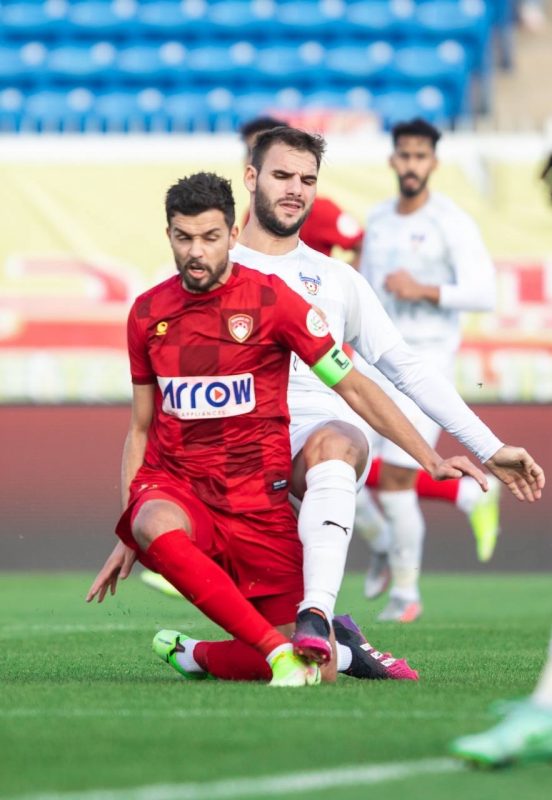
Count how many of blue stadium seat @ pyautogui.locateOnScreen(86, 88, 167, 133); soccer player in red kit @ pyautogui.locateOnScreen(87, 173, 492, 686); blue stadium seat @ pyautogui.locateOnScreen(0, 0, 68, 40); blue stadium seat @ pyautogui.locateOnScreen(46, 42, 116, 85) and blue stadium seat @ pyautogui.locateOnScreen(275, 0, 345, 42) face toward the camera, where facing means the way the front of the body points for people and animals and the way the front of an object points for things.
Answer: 5

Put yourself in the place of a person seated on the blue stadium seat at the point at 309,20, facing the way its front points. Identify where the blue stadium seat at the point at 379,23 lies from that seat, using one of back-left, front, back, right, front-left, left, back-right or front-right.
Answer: left

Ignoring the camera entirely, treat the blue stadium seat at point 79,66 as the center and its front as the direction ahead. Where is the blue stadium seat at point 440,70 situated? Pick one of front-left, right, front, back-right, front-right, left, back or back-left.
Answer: left

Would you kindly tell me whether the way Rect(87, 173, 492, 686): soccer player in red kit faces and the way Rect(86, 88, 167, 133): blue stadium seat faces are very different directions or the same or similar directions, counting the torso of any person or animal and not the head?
same or similar directions

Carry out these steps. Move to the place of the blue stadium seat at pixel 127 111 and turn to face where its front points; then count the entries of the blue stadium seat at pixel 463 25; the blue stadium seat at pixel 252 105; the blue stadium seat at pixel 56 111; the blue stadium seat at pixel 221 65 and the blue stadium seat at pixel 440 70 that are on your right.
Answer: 1

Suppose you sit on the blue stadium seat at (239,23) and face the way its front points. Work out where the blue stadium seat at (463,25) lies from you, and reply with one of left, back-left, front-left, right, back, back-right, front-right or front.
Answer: left

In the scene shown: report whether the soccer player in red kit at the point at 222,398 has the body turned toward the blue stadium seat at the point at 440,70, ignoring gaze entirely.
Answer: no

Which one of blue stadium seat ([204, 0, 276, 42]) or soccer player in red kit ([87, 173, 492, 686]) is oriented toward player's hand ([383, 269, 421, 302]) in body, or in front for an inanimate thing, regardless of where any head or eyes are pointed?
the blue stadium seat

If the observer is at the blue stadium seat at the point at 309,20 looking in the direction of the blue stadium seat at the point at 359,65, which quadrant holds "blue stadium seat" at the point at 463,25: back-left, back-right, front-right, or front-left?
front-left

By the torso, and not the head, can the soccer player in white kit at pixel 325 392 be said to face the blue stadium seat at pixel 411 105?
no

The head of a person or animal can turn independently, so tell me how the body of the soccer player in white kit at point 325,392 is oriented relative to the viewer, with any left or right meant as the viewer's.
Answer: facing the viewer

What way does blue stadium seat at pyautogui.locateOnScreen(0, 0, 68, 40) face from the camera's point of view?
toward the camera

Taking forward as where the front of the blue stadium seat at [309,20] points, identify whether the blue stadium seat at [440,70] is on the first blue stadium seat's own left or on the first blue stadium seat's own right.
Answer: on the first blue stadium seat's own left

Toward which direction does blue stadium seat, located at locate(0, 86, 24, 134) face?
toward the camera

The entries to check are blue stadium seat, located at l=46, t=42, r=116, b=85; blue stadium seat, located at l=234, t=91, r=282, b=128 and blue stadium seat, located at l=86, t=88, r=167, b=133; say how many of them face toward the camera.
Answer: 3

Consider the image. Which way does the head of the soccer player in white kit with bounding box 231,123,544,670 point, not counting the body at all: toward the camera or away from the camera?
toward the camera

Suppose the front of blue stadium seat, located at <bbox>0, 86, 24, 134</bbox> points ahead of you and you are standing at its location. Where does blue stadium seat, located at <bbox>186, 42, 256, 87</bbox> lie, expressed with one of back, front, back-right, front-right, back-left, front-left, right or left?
left

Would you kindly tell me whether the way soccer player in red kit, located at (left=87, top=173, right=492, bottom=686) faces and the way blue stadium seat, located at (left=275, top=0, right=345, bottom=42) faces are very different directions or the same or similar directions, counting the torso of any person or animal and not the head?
same or similar directions

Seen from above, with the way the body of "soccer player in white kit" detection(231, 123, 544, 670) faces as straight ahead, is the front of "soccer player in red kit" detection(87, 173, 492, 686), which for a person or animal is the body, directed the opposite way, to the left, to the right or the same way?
the same way
